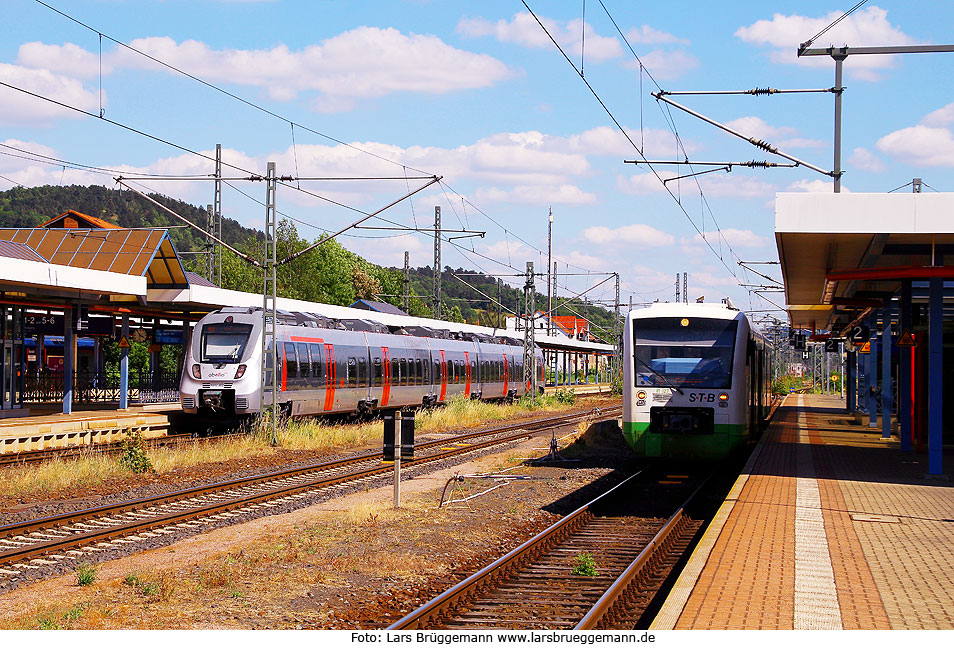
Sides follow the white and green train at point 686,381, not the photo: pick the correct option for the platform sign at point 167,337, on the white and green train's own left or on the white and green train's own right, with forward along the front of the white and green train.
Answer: on the white and green train's own right

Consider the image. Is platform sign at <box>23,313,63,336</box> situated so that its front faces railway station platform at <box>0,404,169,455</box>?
yes

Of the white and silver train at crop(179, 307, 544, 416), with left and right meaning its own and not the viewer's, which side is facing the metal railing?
front

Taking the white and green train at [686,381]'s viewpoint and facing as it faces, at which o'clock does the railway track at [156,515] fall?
The railway track is roughly at 2 o'clock from the white and green train.

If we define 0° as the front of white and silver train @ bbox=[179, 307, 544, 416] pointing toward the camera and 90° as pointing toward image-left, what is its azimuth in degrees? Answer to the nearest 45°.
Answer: approximately 45°

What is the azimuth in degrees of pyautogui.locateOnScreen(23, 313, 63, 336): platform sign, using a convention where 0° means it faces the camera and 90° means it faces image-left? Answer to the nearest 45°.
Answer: approximately 0°

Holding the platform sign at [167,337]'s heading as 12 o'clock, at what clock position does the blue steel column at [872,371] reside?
The blue steel column is roughly at 10 o'clock from the platform sign.

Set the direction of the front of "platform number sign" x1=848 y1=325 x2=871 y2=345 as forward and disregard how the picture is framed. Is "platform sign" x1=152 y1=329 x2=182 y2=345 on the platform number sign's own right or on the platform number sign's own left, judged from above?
on the platform number sign's own right
